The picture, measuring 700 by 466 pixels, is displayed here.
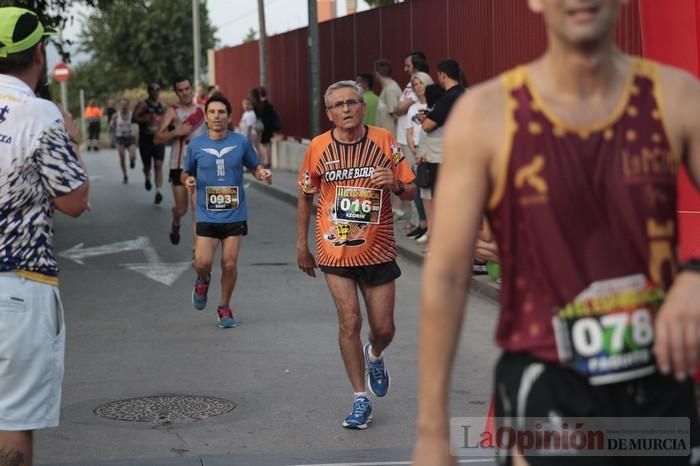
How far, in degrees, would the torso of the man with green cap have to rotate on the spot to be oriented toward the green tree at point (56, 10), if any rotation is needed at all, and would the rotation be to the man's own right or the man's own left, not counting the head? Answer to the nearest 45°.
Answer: approximately 45° to the man's own left

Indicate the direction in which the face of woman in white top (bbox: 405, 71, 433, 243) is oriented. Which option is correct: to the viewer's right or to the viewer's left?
to the viewer's left

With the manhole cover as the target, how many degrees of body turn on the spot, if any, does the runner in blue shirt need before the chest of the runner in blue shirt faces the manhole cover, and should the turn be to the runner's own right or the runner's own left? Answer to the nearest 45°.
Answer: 0° — they already face it

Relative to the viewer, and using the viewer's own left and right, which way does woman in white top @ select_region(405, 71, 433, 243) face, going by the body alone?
facing the viewer and to the left of the viewer

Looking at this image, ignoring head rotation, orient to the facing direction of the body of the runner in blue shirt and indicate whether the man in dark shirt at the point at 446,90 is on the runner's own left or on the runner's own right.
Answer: on the runner's own left

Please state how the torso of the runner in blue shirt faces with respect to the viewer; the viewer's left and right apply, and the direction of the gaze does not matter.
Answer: facing the viewer

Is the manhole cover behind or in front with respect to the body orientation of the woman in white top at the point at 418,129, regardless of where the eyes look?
in front

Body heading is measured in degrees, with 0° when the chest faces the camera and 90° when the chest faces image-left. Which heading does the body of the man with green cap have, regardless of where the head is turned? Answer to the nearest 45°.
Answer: approximately 225°

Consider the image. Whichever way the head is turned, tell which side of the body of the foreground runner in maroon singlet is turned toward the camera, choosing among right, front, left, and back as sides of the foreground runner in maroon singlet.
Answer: front
